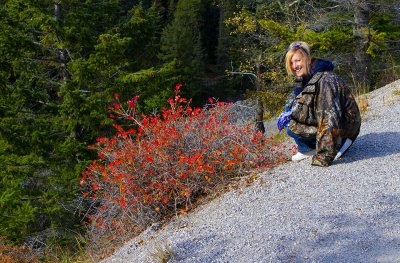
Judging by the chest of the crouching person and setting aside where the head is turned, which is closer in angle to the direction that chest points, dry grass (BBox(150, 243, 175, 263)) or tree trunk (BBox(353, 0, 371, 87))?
the dry grass

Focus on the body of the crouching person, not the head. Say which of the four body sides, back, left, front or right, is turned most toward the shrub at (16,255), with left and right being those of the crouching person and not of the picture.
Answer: front

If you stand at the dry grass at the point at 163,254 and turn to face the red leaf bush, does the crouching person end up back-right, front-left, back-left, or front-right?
front-right

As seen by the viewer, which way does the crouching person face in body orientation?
to the viewer's left

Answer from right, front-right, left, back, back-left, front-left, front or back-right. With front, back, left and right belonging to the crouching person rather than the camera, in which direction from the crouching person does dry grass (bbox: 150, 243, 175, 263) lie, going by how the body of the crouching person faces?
front-left

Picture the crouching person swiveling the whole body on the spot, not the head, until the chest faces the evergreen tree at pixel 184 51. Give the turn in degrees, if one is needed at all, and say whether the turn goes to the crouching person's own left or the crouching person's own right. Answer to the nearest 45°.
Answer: approximately 90° to the crouching person's own right

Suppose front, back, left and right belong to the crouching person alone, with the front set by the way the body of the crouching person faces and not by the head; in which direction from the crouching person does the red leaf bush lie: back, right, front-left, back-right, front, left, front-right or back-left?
front

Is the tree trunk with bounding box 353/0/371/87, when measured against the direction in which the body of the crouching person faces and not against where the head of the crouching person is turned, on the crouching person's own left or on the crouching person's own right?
on the crouching person's own right

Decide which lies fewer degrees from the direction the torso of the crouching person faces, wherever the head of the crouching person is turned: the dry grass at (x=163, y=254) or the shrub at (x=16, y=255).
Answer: the shrub

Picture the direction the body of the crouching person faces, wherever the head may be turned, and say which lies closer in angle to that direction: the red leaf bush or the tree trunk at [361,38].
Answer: the red leaf bush
